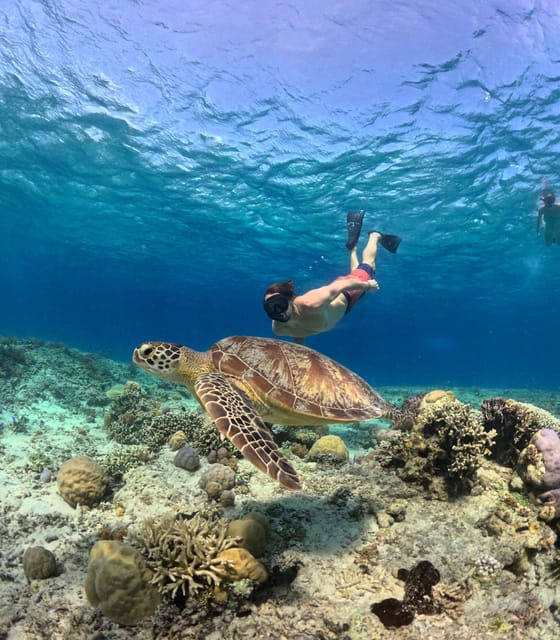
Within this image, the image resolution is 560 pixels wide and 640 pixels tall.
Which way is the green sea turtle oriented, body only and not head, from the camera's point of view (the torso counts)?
to the viewer's left

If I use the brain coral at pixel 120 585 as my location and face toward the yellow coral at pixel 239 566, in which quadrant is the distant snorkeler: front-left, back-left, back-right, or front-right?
front-left

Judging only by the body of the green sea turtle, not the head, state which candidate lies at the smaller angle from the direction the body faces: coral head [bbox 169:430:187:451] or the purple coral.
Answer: the coral head

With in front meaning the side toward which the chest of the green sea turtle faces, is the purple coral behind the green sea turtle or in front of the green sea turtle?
behind

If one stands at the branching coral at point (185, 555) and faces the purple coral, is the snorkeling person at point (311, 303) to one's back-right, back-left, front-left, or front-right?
front-left

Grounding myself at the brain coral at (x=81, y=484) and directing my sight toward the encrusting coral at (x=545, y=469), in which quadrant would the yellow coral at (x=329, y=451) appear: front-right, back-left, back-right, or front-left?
front-left

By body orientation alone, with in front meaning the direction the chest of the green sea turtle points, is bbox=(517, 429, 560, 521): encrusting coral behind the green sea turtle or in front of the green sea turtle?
behind
